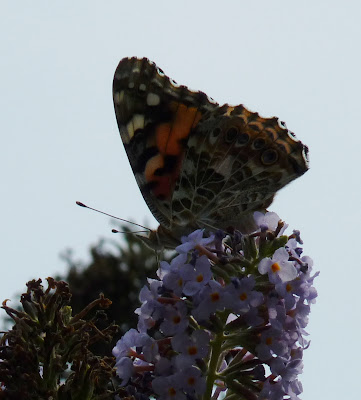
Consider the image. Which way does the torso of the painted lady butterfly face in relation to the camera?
to the viewer's left
